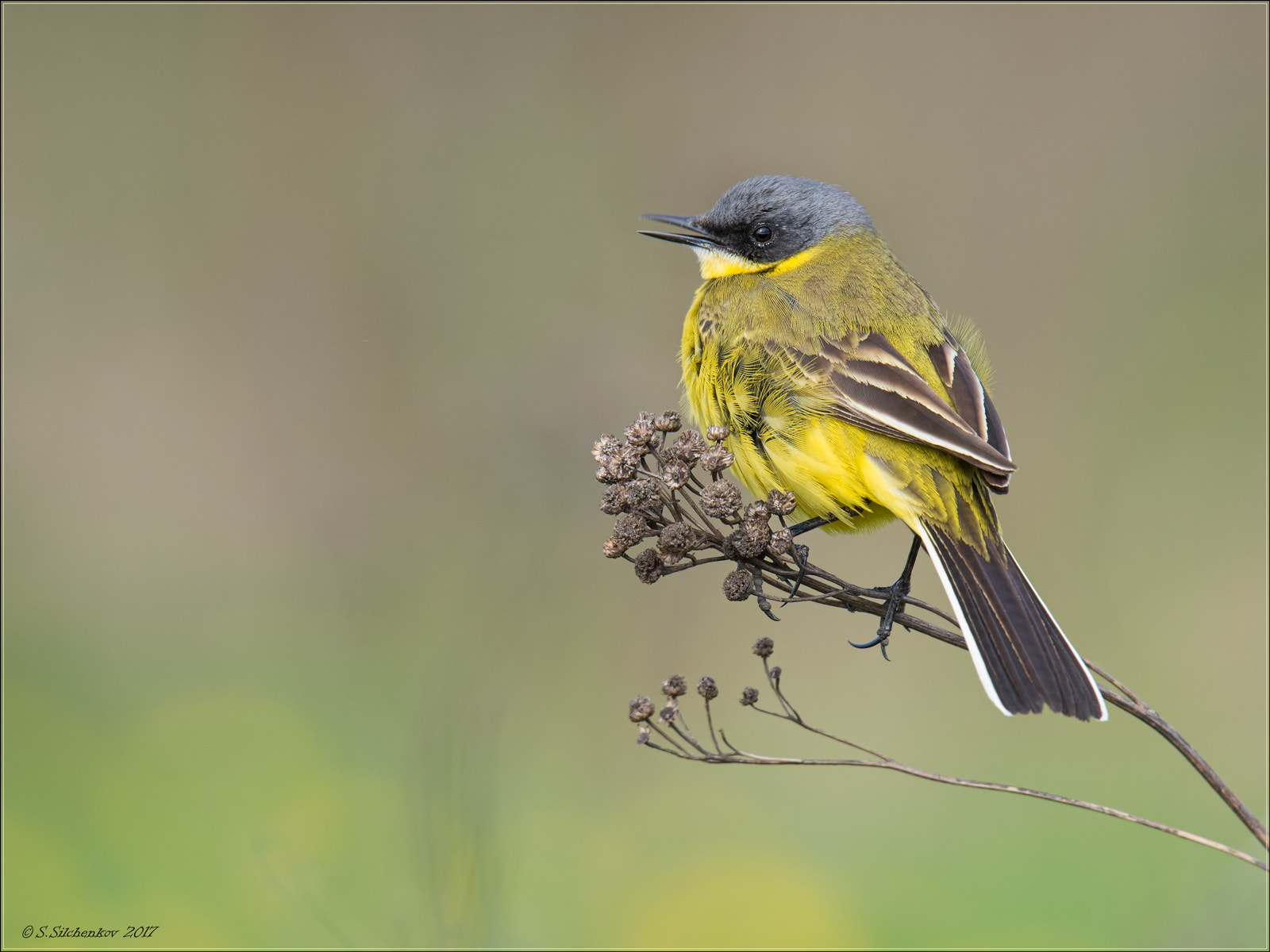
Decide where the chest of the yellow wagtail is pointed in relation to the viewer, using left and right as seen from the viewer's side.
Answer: facing away from the viewer and to the left of the viewer
